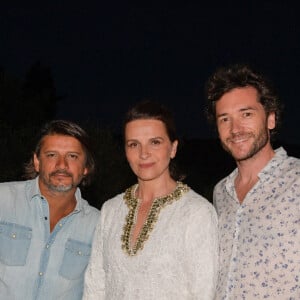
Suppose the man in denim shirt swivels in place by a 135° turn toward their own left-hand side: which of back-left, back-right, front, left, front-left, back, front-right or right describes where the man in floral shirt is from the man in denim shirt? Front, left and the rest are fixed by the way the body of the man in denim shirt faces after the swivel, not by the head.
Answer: right

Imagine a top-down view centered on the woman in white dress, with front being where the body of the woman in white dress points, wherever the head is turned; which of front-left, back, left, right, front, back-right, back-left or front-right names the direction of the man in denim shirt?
right

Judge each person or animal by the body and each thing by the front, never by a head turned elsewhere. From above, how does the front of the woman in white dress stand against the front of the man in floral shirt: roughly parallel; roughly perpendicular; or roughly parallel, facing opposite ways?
roughly parallel

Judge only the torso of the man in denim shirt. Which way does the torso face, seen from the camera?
toward the camera

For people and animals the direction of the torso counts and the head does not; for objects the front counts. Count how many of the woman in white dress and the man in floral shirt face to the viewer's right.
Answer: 0

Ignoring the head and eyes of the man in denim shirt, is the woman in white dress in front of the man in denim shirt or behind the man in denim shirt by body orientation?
in front

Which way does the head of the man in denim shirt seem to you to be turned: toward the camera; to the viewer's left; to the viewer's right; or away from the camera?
toward the camera

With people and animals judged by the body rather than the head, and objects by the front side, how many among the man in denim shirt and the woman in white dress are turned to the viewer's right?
0

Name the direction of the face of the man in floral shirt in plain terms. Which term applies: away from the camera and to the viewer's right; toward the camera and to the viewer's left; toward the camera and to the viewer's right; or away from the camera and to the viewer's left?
toward the camera and to the viewer's left

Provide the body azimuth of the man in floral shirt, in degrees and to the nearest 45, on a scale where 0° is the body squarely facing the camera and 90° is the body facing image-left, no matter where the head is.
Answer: approximately 45°
